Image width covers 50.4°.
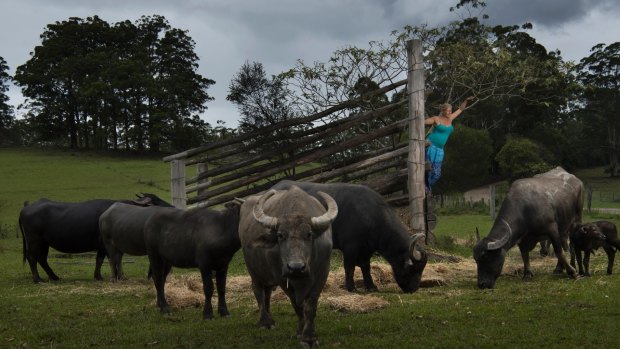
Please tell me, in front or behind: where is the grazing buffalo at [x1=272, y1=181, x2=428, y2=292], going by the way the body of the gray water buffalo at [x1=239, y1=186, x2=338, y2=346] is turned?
behind

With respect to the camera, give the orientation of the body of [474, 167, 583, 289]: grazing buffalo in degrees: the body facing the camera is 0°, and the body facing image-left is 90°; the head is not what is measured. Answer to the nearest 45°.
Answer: approximately 45°

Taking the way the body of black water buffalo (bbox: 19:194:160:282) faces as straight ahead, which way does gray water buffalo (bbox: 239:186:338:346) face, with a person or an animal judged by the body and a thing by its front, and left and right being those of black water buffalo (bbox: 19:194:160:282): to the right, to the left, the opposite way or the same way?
to the right

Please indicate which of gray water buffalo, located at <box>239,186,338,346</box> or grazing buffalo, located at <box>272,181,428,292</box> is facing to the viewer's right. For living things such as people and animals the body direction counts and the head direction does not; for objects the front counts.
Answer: the grazing buffalo

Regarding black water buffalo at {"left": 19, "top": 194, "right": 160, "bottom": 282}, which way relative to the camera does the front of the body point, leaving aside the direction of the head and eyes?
to the viewer's right

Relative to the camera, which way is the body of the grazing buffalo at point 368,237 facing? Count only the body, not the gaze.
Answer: to the viewer's right

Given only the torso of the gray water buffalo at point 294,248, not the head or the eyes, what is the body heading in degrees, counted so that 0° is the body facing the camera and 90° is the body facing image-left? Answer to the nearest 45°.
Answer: approximately 0°

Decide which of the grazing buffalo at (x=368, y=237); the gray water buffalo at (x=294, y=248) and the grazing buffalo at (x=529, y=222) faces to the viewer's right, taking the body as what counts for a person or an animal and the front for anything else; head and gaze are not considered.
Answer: the grazing buffalo at (x=368, y=237)

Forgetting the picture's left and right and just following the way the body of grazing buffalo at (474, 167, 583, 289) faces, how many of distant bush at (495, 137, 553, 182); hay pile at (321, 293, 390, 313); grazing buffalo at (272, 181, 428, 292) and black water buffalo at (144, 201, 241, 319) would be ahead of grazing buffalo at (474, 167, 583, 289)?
3

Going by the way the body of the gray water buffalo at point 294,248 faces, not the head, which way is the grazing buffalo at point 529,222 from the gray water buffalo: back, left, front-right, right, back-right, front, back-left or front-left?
back-left

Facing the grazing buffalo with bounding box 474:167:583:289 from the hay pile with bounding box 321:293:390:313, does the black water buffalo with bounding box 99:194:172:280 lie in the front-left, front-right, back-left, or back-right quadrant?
back-left

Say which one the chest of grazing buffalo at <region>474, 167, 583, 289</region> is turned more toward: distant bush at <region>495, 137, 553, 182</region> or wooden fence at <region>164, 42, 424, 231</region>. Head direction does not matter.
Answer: the wooden fence
